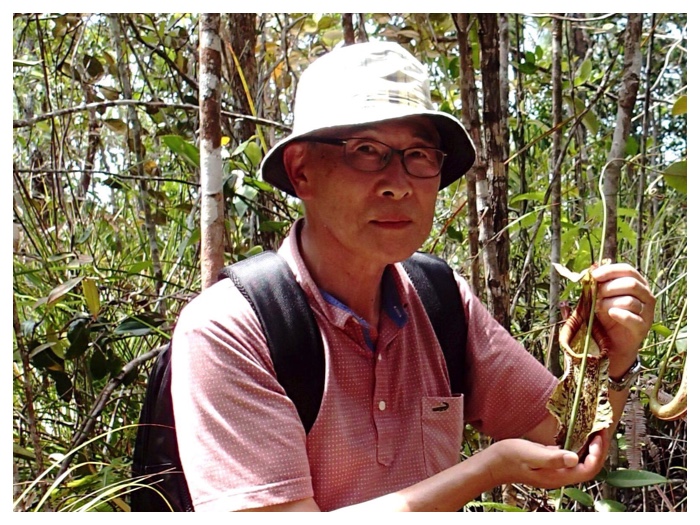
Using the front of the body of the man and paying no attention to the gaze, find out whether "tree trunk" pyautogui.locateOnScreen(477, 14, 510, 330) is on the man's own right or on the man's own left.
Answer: on the man's own left

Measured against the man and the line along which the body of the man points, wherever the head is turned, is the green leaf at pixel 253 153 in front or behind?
behind

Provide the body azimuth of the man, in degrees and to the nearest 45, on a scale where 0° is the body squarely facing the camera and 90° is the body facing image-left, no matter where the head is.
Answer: approximately 315°

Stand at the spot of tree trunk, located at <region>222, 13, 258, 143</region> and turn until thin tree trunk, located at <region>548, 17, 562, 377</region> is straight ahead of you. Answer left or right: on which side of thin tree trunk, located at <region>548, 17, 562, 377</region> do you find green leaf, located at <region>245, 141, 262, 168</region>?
right

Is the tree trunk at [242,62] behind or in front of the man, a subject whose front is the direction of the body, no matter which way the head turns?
behind

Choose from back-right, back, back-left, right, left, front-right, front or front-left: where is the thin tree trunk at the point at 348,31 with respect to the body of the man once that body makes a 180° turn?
front-right

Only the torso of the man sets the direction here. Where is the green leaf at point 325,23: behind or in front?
behind

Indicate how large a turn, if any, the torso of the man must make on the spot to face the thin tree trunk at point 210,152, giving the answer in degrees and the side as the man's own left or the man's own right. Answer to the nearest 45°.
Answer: approximately 180°
